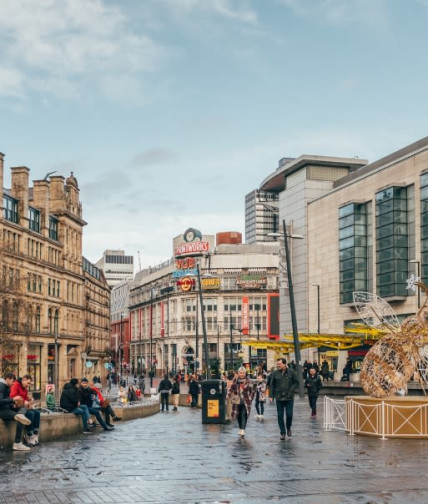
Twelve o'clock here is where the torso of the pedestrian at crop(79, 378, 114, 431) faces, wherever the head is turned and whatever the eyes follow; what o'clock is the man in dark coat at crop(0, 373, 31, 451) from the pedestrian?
The man in dark coat is roughly at 2 o'clock from the pedestrian.

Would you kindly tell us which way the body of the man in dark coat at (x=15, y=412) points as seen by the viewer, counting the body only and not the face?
to the viewer's right

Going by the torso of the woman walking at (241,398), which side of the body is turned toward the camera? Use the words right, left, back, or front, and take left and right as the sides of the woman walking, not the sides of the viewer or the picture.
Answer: front

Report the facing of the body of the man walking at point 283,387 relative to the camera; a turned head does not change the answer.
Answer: toward the camera

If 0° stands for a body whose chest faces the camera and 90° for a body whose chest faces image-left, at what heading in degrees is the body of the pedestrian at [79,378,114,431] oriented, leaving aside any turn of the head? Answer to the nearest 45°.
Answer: approximately 315°

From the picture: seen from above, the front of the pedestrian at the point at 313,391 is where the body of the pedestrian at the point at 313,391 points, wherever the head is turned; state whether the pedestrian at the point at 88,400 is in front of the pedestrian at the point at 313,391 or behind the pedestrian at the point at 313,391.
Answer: in front

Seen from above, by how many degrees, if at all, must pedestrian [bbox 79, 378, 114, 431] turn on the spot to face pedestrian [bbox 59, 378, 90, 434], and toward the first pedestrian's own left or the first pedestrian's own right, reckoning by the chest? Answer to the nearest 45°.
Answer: approximately 45° to the first pedestrian's own right

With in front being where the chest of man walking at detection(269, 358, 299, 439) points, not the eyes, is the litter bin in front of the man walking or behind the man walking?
behind

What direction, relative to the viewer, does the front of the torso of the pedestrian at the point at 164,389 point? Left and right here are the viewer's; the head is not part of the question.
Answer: facing away from the viewer

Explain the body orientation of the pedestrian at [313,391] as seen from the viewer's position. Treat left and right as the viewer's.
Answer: facing the viewer
